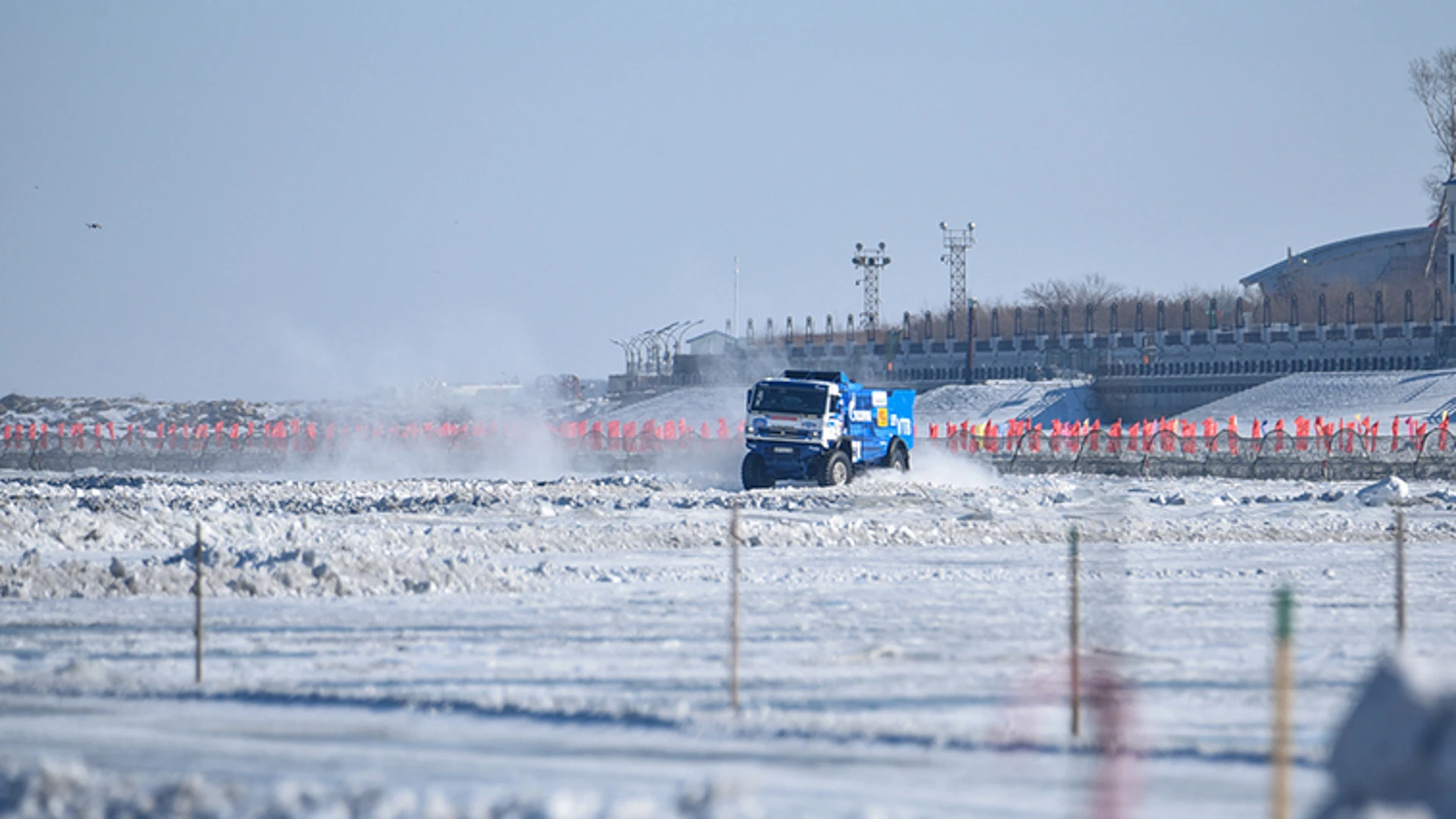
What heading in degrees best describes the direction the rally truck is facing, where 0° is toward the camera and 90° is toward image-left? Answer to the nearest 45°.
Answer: approximately 45°
